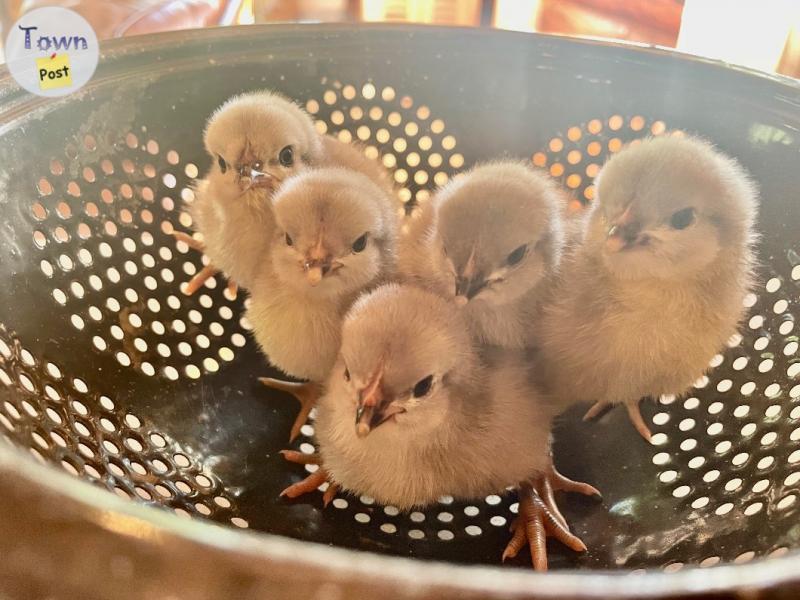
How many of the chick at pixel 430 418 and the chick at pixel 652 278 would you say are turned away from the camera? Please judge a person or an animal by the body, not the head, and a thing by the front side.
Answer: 0

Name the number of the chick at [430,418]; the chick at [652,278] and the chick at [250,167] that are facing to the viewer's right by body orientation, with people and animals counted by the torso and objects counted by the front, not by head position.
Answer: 0

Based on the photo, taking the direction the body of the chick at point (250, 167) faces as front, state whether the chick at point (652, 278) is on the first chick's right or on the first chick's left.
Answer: on the first chick's left

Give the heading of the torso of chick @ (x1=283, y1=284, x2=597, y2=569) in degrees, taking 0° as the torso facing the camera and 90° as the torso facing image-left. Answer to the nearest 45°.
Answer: approximately 45°

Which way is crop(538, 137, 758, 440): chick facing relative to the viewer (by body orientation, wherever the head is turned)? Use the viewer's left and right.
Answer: facing the viewer and to the left of the viewer
